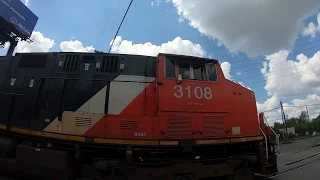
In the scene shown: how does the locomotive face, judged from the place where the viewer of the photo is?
facing to the right of the viewer
